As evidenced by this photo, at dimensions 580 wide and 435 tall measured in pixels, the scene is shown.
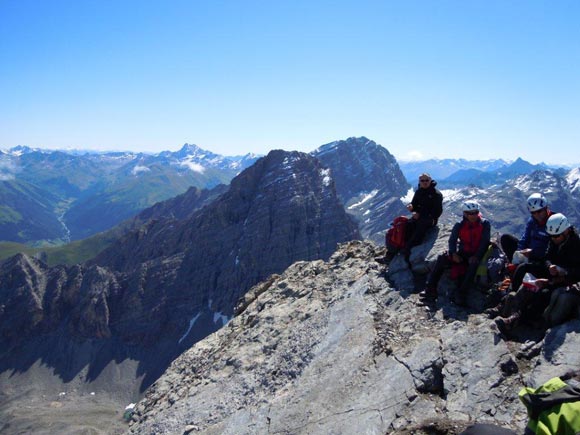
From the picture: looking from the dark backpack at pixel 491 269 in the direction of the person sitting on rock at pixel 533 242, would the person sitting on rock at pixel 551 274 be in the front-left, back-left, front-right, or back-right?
front-right

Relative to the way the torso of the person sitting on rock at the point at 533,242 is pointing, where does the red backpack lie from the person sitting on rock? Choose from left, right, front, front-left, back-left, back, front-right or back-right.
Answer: right

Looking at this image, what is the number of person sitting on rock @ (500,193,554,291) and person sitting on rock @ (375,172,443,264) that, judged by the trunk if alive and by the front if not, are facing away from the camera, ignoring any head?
0

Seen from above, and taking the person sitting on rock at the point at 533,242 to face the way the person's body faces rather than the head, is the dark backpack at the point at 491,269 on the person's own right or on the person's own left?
on the person's own right

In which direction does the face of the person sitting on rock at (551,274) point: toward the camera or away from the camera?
toward the camera

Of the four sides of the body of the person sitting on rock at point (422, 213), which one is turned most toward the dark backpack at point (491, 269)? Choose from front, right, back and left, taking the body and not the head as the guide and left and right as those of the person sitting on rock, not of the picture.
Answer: left

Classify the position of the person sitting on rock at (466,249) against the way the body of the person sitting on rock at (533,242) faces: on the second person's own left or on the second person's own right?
on the second person's own right

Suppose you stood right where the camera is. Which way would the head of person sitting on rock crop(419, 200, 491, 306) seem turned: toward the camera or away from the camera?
toward the camera

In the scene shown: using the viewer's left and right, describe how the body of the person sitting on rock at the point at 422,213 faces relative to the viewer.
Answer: facing the viewer and to the left of the viewer

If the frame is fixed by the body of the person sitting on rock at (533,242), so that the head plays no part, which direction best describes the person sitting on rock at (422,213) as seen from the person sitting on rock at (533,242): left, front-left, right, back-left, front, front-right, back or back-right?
right

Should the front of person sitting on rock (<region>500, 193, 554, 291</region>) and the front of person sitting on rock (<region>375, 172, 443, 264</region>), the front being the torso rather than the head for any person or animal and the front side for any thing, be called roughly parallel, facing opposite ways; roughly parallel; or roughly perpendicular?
roughly parallel
